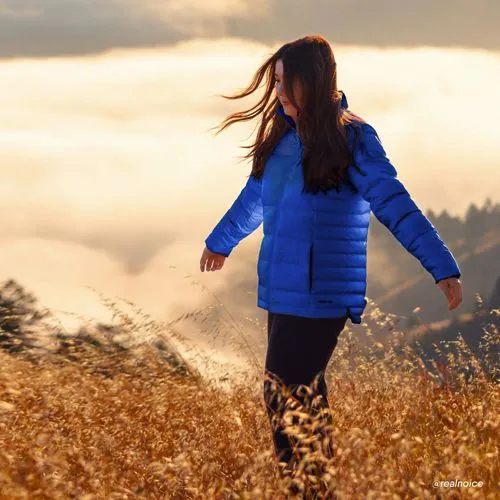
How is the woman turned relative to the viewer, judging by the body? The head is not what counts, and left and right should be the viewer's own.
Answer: facing the viewer and to the left of the viewer
